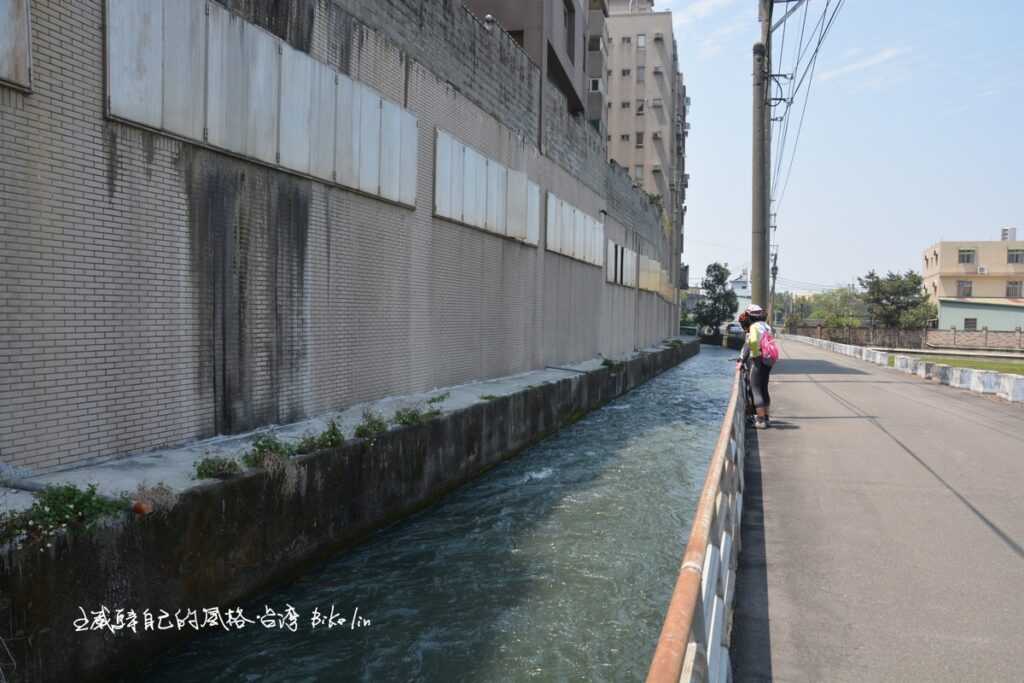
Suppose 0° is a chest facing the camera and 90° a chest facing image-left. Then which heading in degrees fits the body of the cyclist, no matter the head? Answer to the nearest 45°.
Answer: approximately 90°

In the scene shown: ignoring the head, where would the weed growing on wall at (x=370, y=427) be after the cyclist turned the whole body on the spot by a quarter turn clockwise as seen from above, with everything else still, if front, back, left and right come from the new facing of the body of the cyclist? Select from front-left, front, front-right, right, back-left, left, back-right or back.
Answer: back-left

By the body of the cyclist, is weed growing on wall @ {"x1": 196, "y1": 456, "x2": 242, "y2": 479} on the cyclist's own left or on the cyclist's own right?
on the cyclist's own left

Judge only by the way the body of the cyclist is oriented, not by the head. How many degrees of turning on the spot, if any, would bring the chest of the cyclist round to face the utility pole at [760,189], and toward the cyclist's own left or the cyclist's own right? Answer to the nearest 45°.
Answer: approximately 90° to the cyclist's own right

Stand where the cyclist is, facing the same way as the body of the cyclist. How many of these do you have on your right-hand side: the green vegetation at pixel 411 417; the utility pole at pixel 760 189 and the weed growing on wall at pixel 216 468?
1

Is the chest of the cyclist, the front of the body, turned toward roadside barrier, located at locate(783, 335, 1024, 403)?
no

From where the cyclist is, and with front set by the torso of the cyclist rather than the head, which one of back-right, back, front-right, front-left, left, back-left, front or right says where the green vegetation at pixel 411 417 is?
front-left

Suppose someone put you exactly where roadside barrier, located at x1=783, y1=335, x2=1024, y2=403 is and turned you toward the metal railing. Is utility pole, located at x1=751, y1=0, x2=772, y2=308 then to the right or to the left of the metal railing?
right

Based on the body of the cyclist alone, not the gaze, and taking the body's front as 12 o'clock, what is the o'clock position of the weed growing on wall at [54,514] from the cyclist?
The weed growing on wall is roughly at 10 o'clock from the cyclist.
